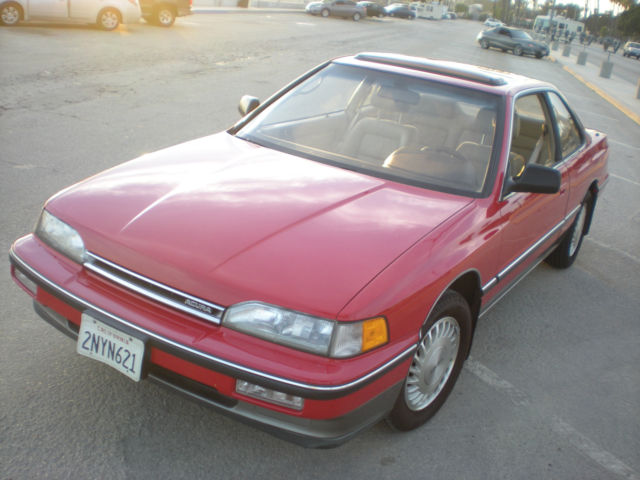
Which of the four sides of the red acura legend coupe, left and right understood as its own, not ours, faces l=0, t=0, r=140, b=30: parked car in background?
right

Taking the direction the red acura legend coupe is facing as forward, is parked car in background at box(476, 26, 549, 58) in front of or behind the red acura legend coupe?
behind

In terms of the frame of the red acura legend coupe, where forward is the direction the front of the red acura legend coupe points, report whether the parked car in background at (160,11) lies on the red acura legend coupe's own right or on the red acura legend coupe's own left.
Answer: on the red acura legend coupe's own right

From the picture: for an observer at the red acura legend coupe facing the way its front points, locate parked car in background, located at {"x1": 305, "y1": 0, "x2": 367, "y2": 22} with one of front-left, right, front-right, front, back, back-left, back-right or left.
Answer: back-right

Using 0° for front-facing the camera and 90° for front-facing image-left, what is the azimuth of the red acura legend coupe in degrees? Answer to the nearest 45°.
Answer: approximately 45°
